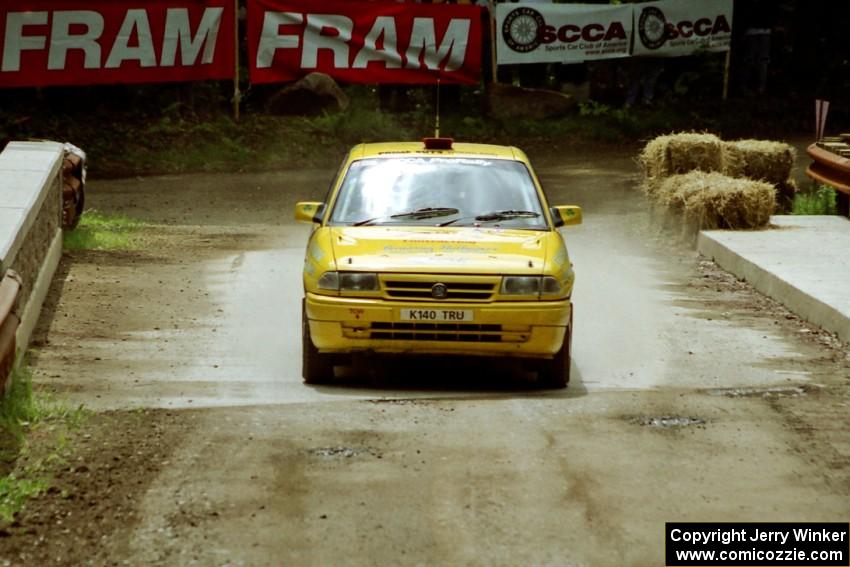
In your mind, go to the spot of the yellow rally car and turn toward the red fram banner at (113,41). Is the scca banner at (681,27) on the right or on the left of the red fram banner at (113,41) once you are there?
right

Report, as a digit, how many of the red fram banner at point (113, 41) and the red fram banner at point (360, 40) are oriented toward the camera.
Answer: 2

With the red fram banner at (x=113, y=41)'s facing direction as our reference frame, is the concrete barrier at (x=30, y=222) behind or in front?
in front

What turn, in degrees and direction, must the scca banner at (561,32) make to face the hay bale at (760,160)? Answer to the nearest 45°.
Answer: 0° — it already faces it

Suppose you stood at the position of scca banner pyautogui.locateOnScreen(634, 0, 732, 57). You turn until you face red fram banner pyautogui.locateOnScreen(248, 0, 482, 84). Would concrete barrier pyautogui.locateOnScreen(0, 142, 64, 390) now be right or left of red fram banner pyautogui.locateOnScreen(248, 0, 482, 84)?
left

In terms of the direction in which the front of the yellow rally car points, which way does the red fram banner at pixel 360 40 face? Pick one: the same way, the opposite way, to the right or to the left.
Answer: the same way

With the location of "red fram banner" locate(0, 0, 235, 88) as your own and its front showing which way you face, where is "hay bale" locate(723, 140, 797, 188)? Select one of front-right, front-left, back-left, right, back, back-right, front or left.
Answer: front-left

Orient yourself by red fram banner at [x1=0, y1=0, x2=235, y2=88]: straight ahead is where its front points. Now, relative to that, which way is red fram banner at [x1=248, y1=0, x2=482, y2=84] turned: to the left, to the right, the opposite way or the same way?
the same way

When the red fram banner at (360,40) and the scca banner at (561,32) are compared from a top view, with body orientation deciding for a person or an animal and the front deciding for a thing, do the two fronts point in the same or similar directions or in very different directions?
same or similar directions

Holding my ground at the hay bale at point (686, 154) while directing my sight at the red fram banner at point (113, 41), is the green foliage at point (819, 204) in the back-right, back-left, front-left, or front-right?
back-right

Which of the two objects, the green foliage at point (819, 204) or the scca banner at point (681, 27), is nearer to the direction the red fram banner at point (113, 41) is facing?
the green foliage

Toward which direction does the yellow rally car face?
toward the camera

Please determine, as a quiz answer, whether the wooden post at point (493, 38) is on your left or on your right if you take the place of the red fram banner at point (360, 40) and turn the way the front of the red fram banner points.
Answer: on your left

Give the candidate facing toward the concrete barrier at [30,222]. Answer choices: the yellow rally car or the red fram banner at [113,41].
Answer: the red fram banner

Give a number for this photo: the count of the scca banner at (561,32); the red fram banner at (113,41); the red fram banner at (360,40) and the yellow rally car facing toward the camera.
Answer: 4

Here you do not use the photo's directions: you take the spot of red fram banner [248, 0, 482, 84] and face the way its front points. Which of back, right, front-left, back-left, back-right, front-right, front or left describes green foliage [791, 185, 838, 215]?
front-left

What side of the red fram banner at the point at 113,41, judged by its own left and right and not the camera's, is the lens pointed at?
front
